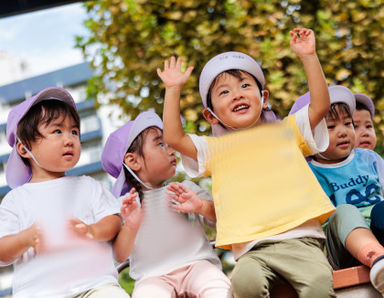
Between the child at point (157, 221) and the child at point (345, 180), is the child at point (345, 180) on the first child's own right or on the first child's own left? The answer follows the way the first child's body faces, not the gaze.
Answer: on the first child's own left

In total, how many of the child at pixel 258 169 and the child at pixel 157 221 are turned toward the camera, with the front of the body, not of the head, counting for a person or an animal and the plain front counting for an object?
2

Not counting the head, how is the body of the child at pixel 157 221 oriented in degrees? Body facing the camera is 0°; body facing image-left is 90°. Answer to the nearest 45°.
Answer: approximately 0°

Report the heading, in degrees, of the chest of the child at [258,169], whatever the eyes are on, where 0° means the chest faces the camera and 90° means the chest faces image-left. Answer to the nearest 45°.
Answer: approximately 0°

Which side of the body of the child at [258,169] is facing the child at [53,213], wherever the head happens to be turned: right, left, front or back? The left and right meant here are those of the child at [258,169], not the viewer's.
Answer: right

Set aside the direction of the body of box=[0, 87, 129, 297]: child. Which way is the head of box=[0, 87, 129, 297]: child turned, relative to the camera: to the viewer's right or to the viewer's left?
to the viewer's right

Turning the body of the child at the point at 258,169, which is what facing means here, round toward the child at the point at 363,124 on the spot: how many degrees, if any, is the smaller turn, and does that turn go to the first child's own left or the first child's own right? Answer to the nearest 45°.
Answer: approximately 135° to the first child's own left
